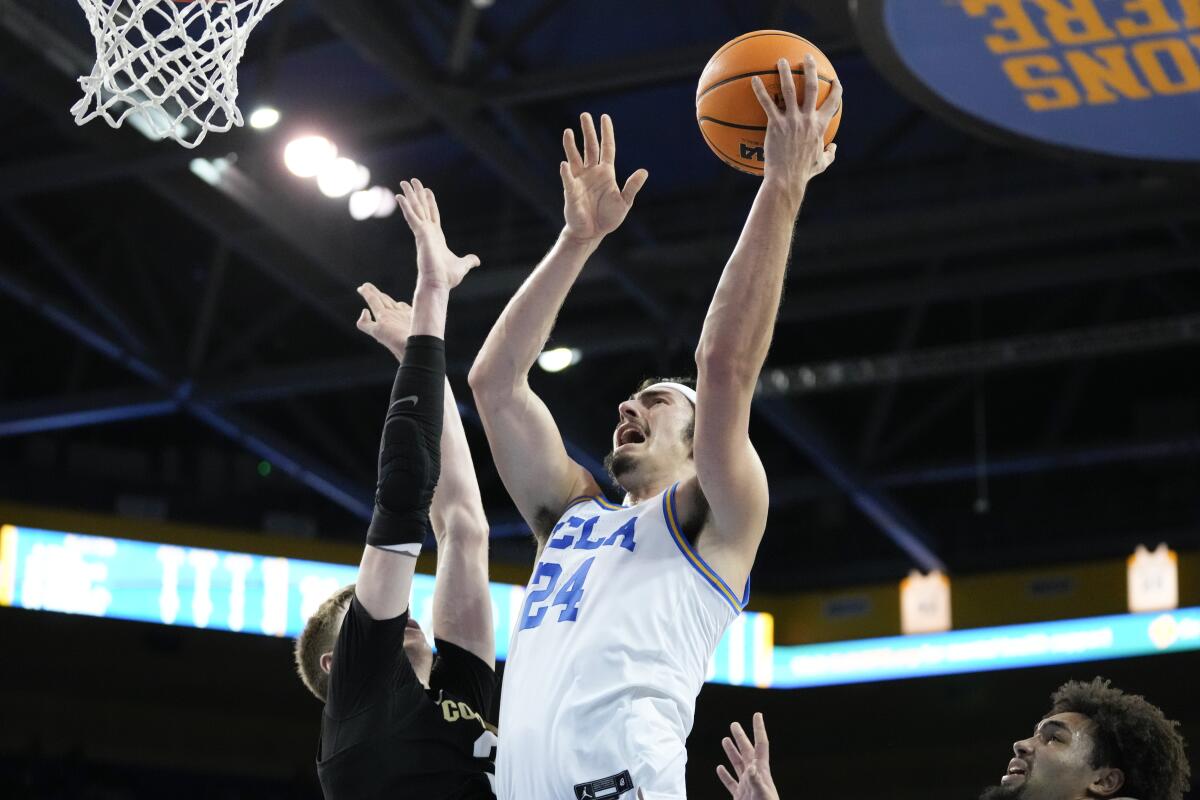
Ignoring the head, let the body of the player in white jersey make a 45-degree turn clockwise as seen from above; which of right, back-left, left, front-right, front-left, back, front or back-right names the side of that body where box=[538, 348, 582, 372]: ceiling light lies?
right

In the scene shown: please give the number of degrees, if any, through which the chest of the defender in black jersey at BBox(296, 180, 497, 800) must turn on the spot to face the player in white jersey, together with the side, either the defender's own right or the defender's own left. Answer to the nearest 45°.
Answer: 0° — they already face them

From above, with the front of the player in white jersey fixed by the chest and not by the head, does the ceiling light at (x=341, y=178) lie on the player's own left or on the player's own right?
on the player's own right

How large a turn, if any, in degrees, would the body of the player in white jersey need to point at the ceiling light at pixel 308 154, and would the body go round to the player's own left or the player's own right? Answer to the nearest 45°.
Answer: approximately 135° to the player's own right

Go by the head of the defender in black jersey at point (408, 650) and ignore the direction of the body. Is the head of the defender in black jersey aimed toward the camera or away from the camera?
away from the camera
